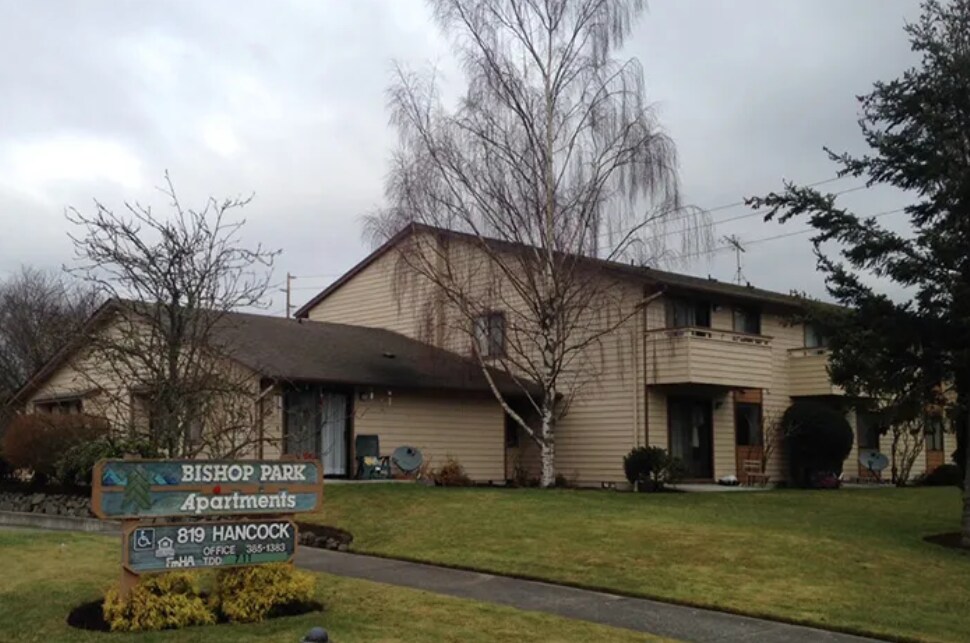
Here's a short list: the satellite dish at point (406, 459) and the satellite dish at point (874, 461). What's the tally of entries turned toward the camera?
2

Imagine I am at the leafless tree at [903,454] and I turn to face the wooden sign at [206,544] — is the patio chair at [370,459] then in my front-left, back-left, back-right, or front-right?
front-right

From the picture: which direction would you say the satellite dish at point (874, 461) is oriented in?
toward the camera

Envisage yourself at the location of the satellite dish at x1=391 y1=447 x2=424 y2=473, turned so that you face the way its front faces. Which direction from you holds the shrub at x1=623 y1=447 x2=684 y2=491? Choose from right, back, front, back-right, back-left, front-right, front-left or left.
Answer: left

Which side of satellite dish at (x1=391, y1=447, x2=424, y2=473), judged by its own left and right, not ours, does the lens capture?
front

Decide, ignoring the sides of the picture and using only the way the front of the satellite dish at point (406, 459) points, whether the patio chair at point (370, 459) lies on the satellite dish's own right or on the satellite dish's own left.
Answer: on the satellite dish's own right

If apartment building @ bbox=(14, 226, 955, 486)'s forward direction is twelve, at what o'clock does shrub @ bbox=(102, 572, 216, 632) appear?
The shrub is roughly at 2 o'clock from the apartment building.

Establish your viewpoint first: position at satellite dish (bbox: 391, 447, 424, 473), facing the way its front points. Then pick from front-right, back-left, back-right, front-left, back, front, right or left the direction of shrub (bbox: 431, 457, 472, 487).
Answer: left

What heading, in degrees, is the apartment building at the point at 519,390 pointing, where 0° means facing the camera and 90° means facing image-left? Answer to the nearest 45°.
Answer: approximately 315°

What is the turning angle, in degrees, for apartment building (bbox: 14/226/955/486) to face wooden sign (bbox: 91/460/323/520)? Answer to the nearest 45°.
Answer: approximately 45° to its right

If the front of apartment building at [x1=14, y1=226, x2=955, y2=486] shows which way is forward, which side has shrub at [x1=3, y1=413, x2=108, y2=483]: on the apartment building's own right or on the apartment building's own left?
on the apartment building's own right

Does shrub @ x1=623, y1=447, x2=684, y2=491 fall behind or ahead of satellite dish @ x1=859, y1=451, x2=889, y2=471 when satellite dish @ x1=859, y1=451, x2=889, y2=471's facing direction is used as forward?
ahead

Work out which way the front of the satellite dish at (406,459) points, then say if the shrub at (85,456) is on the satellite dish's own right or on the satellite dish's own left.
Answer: on the satellite dish's own right

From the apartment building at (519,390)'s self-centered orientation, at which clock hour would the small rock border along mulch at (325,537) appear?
The small rock border along mulch is roughly at 2 o'clock from the apartment building.

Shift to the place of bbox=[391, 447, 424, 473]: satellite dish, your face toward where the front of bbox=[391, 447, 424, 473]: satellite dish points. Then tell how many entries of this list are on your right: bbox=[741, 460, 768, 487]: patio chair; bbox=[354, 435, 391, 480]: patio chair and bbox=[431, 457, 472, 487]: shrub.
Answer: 1

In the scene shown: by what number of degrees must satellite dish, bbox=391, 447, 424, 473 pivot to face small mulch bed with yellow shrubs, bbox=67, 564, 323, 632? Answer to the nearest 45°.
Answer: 0° — it already faces it

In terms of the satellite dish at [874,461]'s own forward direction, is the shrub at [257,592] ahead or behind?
ahead
